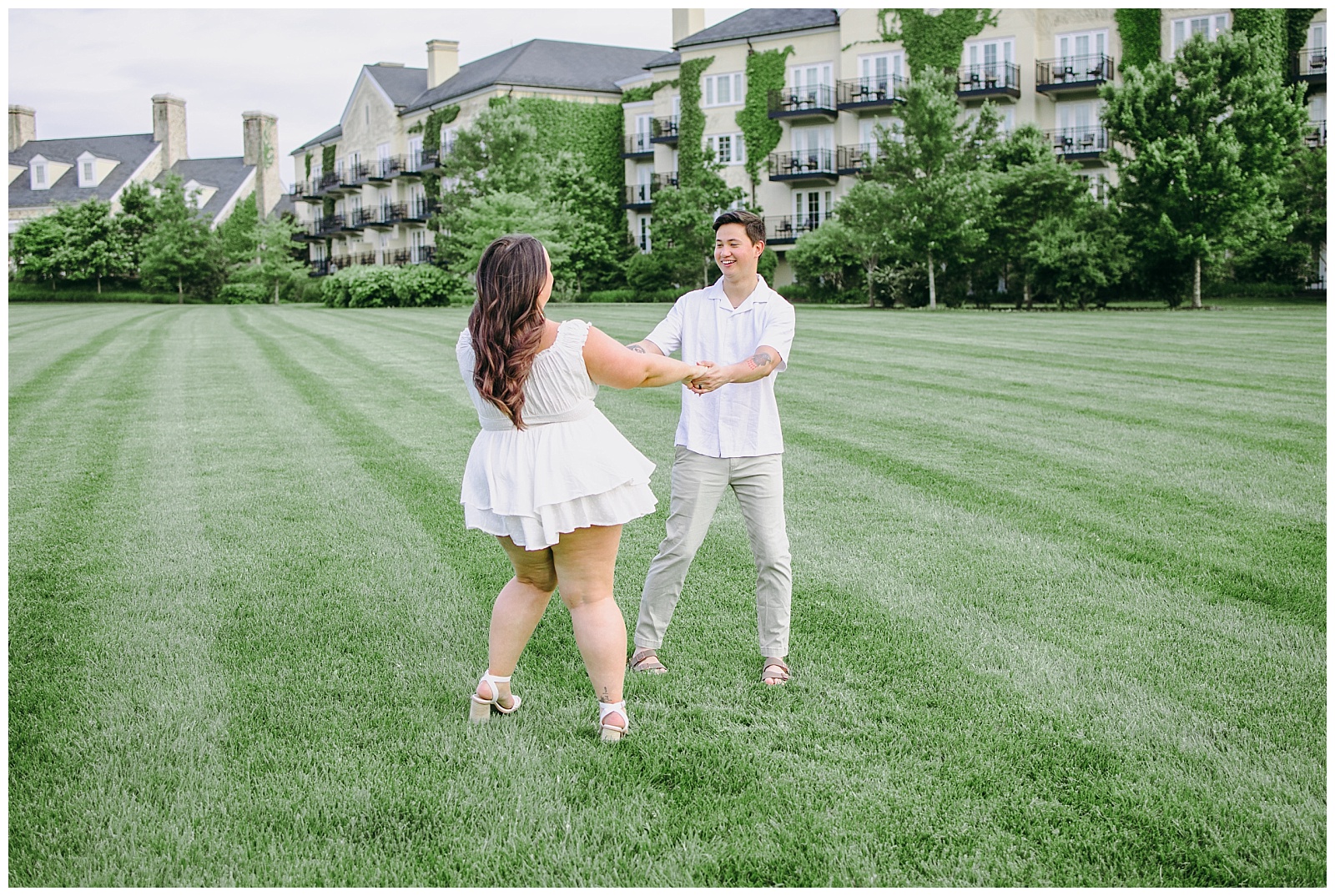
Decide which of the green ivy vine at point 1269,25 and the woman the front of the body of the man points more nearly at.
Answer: the woman

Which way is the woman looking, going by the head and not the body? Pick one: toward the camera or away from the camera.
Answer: away from the camera

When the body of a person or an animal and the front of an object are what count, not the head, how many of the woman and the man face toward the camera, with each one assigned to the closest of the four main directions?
1

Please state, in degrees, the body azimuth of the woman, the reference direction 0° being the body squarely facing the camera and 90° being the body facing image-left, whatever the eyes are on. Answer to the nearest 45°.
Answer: approximately 225°

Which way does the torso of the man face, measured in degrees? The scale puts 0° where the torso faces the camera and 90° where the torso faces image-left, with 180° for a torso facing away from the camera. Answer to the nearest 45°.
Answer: approximately 0°

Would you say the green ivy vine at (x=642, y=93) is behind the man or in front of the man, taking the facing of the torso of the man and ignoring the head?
behind

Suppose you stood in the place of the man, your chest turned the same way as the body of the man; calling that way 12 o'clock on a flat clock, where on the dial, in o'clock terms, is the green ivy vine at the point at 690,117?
The green ivy vine is roughly at 6 o'clock from the man.
